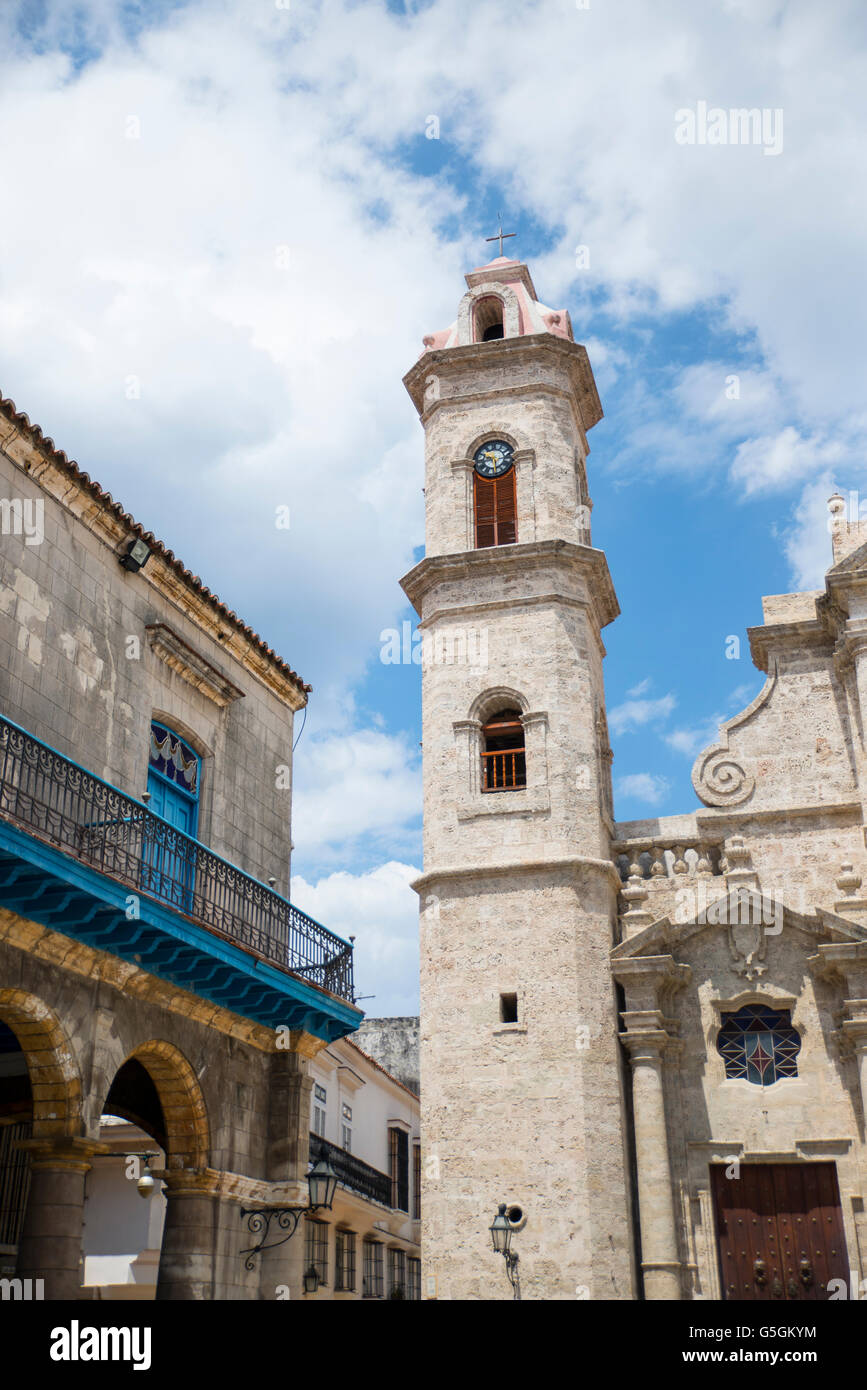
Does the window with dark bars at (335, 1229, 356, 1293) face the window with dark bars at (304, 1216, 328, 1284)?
no

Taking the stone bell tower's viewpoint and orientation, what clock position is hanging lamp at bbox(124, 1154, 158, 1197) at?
The hanging lamp is roughly at 3 o'clock from the stone bell tower.

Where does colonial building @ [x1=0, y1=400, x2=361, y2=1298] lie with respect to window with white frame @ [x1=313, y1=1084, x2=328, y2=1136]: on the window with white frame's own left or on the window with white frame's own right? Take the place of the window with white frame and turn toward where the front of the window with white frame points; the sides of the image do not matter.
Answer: on the window with white frame's own right

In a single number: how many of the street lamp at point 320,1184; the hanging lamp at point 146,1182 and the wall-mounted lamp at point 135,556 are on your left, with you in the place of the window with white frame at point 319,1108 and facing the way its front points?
0

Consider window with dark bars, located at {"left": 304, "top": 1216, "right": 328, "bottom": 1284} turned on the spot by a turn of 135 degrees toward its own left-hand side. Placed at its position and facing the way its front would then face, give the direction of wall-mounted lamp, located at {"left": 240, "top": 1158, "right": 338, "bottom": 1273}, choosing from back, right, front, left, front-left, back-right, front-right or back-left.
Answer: back

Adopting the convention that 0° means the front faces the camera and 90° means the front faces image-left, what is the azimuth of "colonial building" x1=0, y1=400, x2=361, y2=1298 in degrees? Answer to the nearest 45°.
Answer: approximately 315°

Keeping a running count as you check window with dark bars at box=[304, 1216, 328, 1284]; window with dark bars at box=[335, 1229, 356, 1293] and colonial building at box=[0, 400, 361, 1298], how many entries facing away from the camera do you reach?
0

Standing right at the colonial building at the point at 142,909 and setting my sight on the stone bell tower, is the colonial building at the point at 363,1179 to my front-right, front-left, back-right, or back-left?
front-left

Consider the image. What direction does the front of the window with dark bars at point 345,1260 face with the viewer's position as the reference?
facing the viewer and to the right of the viewer

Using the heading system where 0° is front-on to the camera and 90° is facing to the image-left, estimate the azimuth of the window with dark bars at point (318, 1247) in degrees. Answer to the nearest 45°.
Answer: approximately 315°

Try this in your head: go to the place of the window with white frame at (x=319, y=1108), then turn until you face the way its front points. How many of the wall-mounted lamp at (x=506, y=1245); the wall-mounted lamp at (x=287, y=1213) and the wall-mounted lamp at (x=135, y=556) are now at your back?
0

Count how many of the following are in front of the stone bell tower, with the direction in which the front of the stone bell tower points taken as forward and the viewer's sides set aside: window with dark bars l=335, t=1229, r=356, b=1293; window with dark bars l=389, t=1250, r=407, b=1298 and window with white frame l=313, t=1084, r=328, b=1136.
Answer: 0

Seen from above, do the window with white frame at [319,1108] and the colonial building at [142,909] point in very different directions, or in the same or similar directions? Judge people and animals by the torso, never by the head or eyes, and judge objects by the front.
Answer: same or similar directions

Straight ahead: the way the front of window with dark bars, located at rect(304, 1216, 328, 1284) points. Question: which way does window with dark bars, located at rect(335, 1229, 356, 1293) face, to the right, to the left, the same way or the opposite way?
the same way

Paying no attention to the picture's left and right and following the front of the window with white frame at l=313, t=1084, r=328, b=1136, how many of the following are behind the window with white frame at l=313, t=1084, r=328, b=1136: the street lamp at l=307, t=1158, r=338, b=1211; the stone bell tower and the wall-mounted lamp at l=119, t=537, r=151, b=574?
0

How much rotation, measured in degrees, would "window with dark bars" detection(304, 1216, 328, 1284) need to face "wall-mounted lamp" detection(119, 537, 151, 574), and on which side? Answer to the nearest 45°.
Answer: approximately 45° to its right

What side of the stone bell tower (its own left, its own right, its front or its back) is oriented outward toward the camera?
front
